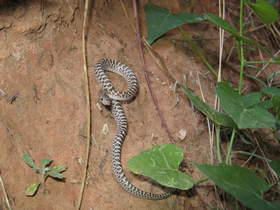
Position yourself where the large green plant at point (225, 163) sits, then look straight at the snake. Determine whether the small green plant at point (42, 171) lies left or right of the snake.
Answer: left

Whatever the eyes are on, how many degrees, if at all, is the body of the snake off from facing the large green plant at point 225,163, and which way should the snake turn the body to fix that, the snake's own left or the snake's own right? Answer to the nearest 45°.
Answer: approximately 90° to the snake's own left

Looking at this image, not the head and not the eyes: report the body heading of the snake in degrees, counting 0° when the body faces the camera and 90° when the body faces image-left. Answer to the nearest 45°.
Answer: approximately 45°

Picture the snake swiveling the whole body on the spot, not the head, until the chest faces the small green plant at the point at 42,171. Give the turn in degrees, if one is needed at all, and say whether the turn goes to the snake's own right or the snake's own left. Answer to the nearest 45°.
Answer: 0° — it already faces it
